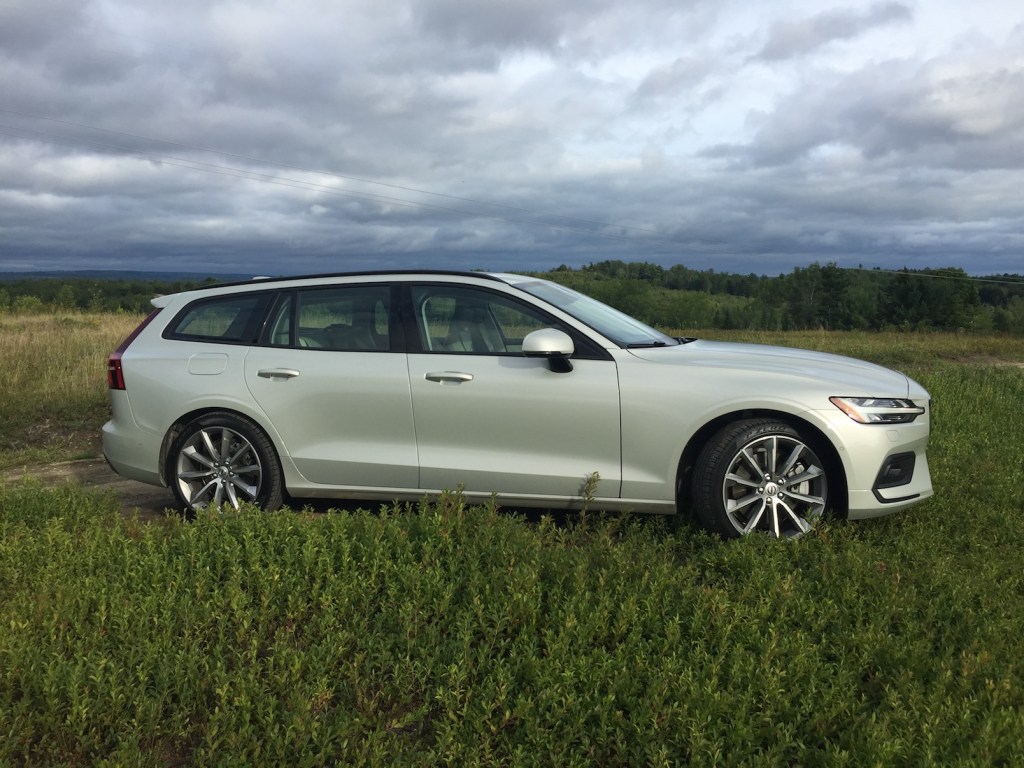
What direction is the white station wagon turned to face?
to the viewer's right
